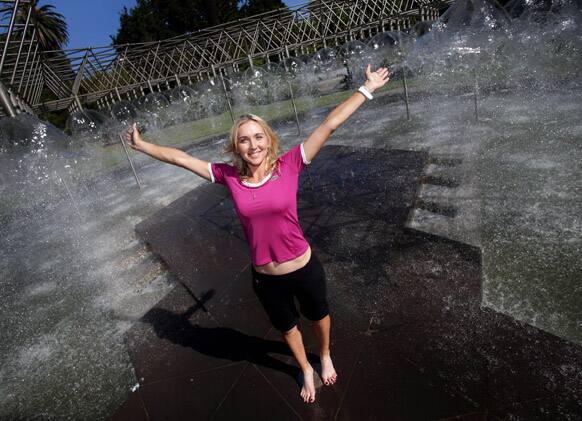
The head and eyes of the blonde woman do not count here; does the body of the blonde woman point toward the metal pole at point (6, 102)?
no

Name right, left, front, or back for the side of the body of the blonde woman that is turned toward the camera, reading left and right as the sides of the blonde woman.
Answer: front

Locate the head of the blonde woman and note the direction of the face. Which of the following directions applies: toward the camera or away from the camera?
toward the camera
